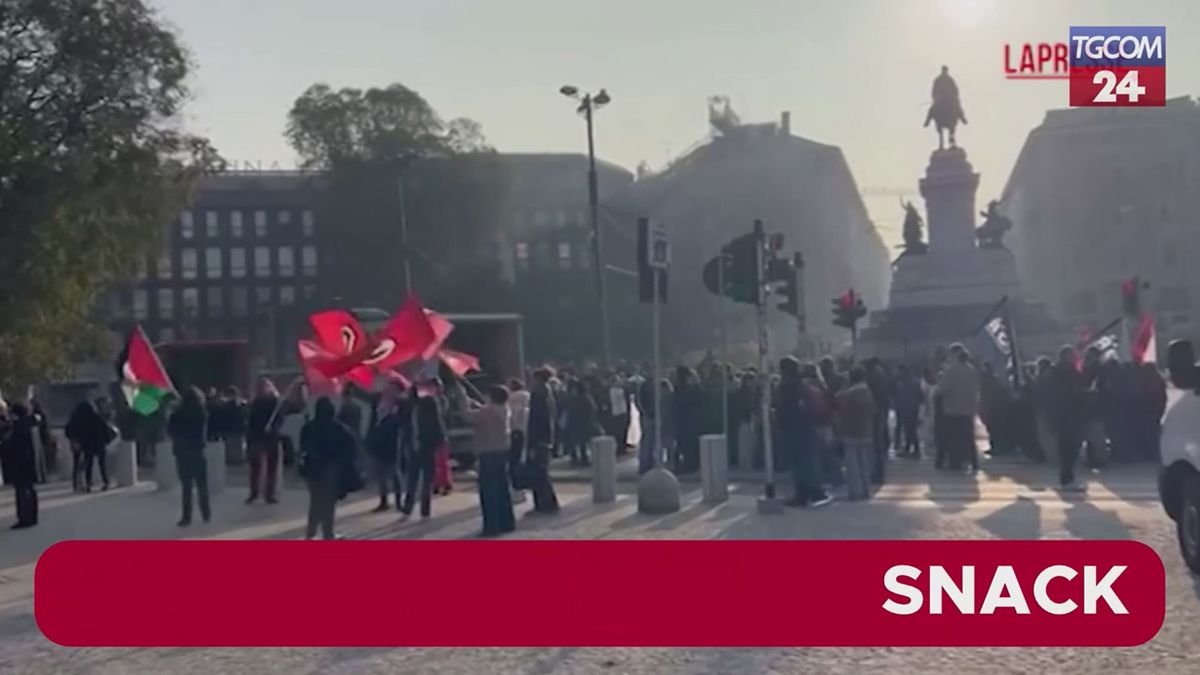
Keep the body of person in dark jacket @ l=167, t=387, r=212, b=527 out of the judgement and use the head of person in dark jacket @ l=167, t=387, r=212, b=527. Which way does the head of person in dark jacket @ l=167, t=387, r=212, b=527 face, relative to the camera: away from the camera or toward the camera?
away from the camera

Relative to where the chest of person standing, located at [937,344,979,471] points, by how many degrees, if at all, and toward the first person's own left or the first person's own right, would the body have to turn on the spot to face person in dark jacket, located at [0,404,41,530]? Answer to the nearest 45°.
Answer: approximately 135° to the first person's own left

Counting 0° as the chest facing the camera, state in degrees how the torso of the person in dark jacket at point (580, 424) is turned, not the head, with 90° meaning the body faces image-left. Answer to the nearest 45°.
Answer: approximately 180°

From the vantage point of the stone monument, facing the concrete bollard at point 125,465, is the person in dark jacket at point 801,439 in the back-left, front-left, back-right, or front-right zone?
front-left

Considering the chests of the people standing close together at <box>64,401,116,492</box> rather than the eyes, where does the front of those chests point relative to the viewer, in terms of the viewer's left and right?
facing away from the viewer

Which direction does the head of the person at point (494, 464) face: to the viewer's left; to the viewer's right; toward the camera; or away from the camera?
away from the camera

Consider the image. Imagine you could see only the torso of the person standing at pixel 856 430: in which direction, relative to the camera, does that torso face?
away from the camera

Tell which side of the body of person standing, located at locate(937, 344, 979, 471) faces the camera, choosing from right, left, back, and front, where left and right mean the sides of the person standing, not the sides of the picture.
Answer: back

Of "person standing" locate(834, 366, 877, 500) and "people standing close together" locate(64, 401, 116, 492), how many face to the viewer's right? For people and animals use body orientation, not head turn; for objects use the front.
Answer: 0
